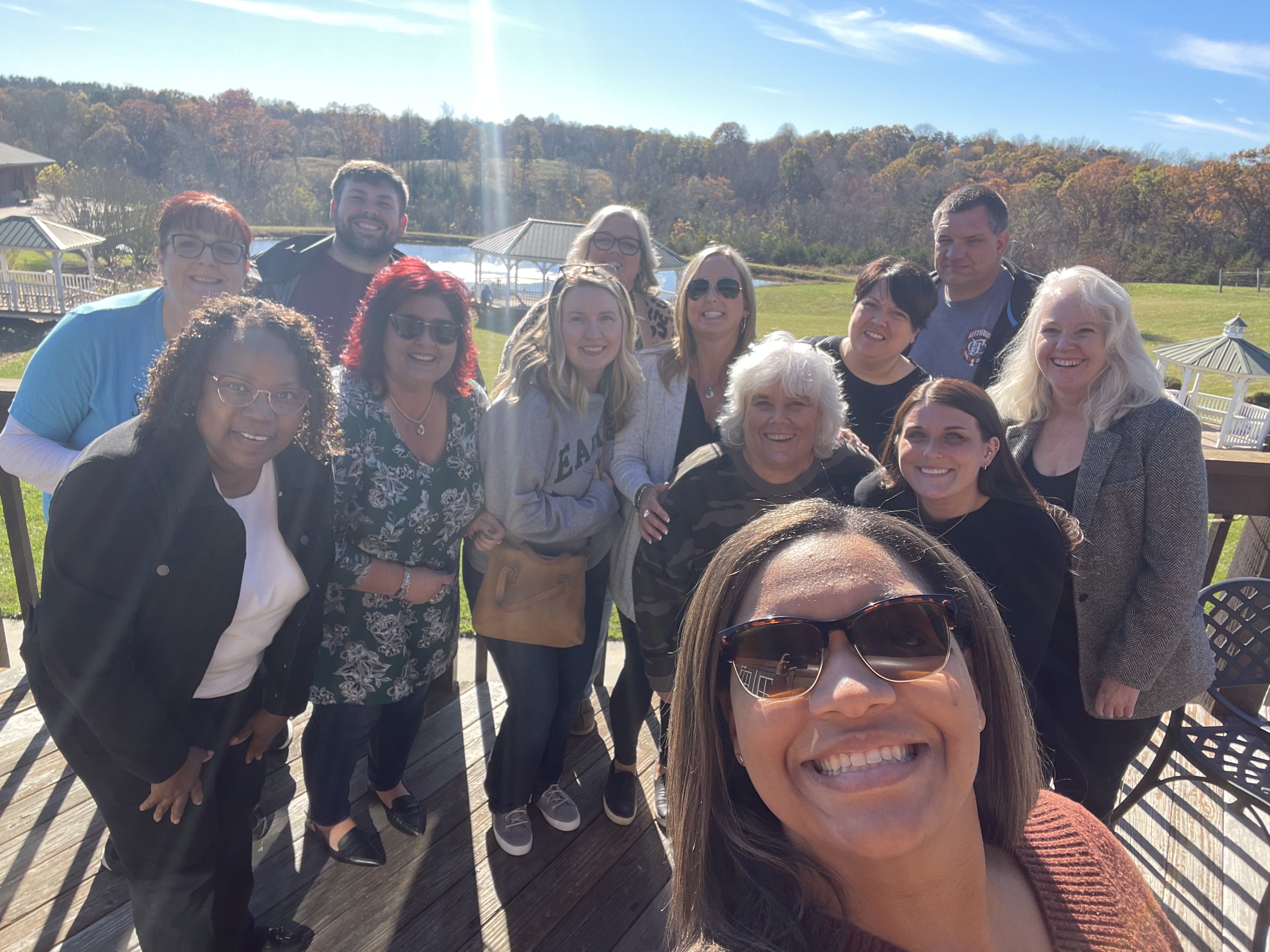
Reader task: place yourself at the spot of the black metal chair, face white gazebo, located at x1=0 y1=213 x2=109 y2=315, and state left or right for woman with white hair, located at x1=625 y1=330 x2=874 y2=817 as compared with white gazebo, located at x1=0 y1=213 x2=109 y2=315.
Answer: left

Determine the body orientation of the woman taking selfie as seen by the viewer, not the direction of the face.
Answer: toward the camera

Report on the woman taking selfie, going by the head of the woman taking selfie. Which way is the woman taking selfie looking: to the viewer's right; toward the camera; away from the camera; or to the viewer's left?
toward the camera

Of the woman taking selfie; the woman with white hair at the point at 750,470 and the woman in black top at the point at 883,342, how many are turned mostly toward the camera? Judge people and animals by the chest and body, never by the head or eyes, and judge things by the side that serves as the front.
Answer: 3

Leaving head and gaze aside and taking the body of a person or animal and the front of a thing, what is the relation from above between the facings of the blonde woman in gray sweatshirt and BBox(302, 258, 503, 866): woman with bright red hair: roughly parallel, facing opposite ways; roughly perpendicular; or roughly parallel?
roughly parallel

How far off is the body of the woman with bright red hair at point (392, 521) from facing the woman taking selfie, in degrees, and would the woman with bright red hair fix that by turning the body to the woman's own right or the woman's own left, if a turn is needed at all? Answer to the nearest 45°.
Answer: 0° — they already face them

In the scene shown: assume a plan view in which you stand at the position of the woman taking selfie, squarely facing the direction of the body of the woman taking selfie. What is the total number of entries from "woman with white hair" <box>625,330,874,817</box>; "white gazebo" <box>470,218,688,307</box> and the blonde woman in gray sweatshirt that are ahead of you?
0

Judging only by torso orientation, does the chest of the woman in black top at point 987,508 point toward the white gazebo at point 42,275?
no

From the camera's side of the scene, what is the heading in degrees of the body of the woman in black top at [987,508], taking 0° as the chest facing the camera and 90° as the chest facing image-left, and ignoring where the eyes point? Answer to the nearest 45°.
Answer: approximately 45°

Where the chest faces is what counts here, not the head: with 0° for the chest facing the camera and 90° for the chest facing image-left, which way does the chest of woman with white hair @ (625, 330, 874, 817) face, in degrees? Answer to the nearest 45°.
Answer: approximately 0°

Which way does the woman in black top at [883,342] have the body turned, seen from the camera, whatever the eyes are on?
toward the camera

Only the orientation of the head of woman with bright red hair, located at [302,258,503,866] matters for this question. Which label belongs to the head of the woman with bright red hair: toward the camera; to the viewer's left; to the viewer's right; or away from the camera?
toward the camera

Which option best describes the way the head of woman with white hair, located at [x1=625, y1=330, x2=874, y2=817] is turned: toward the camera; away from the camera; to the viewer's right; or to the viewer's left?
toward the camera

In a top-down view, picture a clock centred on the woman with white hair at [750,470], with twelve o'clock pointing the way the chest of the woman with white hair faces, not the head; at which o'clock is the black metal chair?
The black metal chair is roughly at 9 o'clock from the woman with white hair.

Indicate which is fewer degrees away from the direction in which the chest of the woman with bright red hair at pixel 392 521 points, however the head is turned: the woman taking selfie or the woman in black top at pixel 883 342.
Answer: the woman taking selfie

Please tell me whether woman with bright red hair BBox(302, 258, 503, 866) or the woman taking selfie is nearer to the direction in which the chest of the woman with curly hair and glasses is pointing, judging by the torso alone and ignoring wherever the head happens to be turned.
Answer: the woman taking selfie

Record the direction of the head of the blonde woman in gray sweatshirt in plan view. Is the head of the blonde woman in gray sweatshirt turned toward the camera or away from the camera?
toward the camera

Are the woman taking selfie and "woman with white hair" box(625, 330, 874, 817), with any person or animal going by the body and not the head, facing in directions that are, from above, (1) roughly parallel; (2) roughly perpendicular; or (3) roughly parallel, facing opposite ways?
roughly parallel

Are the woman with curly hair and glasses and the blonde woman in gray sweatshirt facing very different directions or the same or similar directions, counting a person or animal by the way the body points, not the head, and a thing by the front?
same or similar directions
